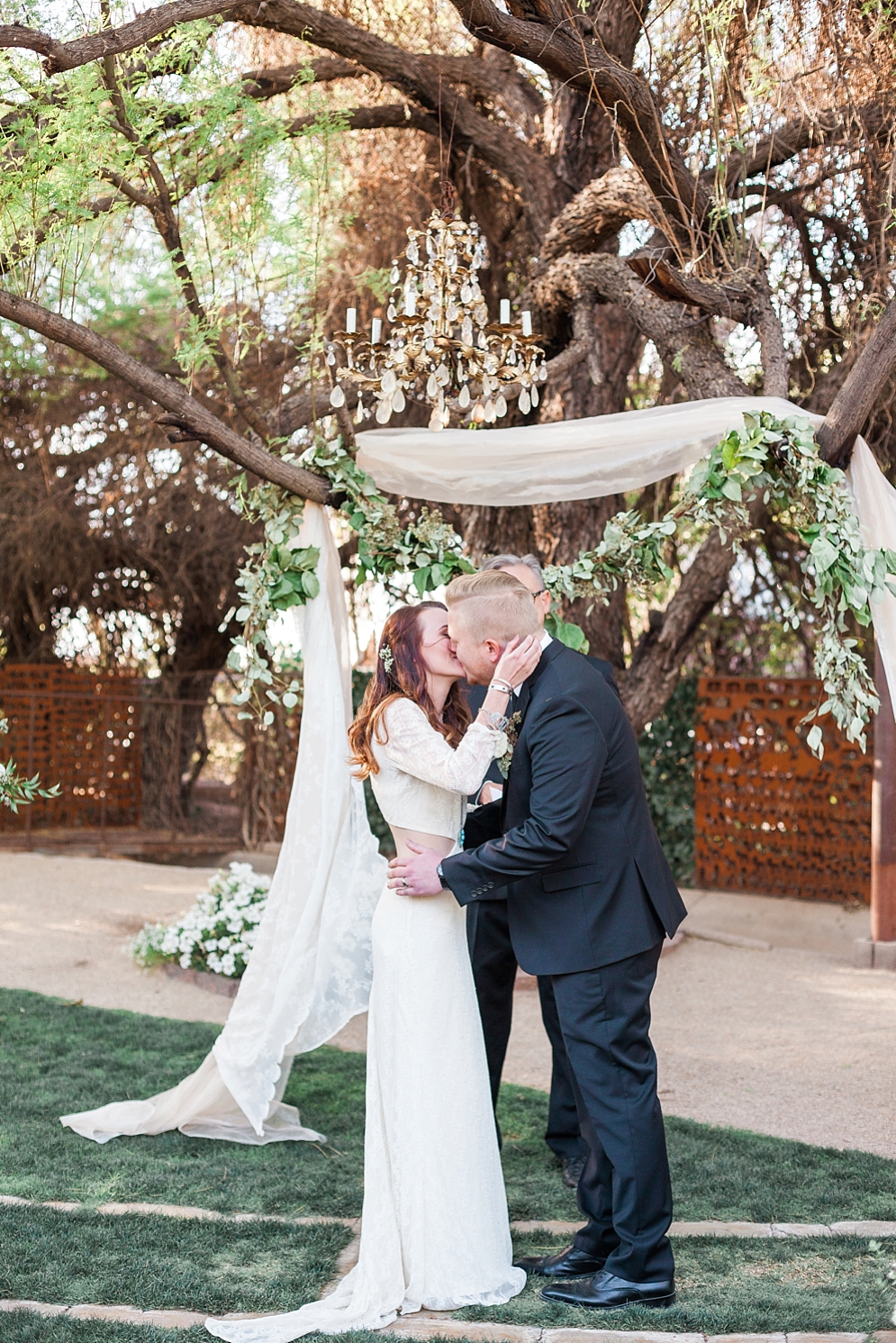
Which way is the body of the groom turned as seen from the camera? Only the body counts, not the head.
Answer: to the viewer's left

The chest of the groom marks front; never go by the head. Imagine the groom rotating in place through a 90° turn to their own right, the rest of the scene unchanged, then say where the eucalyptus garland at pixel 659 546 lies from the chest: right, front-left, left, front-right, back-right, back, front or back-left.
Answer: front

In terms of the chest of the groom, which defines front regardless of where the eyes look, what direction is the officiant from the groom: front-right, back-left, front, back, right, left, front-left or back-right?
right

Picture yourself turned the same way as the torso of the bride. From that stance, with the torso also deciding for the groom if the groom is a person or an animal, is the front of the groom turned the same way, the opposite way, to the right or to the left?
the opposite way

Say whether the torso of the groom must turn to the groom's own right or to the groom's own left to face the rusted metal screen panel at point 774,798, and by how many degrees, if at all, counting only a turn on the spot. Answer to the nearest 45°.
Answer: approximately 90° to the groom's own right

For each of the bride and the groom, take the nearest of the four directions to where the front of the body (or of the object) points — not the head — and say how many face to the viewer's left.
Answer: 1

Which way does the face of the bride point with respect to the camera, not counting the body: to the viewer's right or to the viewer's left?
to the viewer's right

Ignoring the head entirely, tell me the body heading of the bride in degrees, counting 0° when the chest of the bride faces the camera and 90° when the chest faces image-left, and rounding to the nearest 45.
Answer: approximately 270°

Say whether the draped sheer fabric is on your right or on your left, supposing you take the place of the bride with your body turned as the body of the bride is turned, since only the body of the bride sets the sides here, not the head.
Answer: on your left
